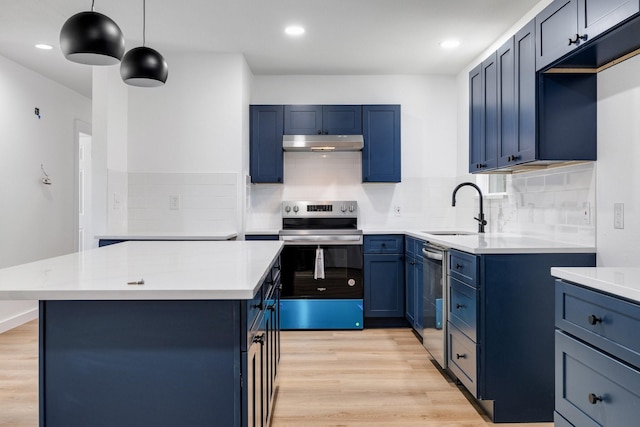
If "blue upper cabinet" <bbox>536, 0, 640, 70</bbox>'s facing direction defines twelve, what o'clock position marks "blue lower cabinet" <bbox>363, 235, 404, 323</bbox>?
The blue lower cabinet is roughly at 3 o'clock from the blue upper cabinet.

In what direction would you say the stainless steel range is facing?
toward the camera

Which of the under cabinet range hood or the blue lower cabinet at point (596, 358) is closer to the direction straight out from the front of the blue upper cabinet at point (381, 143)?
the blue lower cabinet

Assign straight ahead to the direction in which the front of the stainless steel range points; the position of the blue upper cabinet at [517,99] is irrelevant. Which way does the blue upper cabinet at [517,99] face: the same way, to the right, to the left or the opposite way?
to the right

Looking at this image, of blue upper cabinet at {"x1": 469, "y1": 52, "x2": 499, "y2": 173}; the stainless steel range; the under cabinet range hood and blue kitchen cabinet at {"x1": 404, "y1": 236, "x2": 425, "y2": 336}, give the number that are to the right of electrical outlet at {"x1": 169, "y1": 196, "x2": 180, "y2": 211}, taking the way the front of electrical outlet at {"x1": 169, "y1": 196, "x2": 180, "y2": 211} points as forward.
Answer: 0

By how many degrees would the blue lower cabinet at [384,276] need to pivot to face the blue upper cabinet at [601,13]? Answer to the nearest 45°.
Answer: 0° — it already faces it

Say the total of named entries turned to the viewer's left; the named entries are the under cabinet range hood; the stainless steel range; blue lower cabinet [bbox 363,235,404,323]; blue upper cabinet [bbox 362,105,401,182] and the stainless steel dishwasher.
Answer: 1

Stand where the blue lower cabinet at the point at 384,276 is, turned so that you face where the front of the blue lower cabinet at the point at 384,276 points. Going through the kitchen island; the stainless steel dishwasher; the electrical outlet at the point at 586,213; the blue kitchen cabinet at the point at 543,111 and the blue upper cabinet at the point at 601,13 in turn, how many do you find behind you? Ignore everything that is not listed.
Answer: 0

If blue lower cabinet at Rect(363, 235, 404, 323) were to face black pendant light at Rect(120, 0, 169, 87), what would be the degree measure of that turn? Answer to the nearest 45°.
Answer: approximately 45° to its right

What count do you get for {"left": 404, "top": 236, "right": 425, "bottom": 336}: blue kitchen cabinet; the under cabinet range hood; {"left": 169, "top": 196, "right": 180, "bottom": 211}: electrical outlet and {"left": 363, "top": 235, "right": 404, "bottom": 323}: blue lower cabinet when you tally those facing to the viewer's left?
1

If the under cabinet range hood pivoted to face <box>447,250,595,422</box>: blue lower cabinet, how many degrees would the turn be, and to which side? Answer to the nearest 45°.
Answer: approximately 45° to its left

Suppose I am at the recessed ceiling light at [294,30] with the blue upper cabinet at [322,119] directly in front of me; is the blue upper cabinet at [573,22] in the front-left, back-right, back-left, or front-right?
back-right

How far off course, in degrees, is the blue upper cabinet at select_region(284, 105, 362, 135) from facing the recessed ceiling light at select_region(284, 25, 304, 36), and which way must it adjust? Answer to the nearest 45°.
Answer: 0° — it already faces it

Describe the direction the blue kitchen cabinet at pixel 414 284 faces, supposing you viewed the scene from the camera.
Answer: facing to the left of the viewer

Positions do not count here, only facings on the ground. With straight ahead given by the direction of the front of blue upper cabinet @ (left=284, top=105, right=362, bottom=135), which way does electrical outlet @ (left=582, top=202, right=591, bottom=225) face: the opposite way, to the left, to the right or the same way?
to the right

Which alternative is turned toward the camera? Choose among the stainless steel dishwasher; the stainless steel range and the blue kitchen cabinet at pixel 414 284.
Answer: the stainless steel range

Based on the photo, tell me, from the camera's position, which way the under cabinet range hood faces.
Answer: facing the viewer

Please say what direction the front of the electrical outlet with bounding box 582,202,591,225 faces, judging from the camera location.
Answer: facing the viewer and to the left of the viewer
